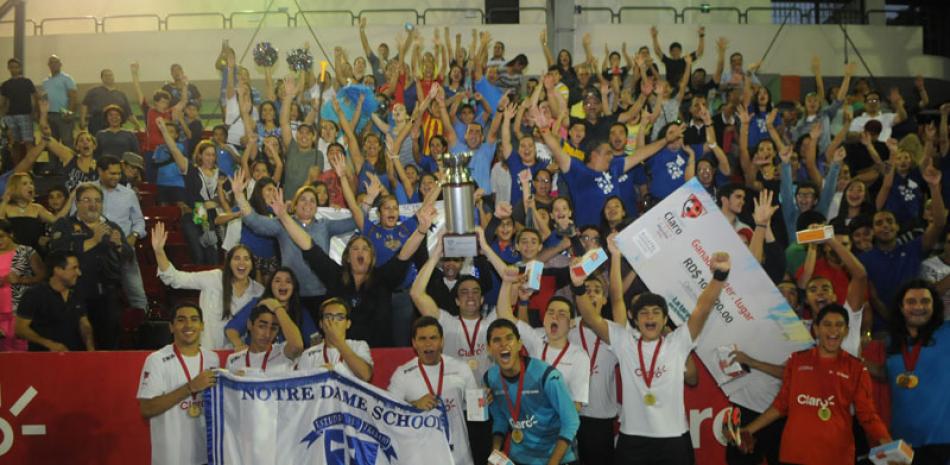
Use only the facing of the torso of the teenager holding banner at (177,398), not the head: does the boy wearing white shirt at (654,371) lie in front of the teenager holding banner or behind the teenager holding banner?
in front

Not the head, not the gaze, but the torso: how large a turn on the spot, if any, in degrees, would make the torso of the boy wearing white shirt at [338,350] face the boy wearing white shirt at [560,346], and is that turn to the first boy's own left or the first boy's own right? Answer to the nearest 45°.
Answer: approximately 90° to the first boy's own left

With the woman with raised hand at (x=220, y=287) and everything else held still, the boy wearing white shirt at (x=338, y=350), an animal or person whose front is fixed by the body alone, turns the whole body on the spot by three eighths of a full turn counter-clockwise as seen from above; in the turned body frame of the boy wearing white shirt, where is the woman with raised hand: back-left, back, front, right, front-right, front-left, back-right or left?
left

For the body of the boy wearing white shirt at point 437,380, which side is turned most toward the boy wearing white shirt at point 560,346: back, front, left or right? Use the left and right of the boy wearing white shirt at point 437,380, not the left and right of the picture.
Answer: left

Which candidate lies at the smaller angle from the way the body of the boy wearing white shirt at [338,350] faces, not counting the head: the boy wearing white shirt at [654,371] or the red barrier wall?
the boy wearing white shirt
